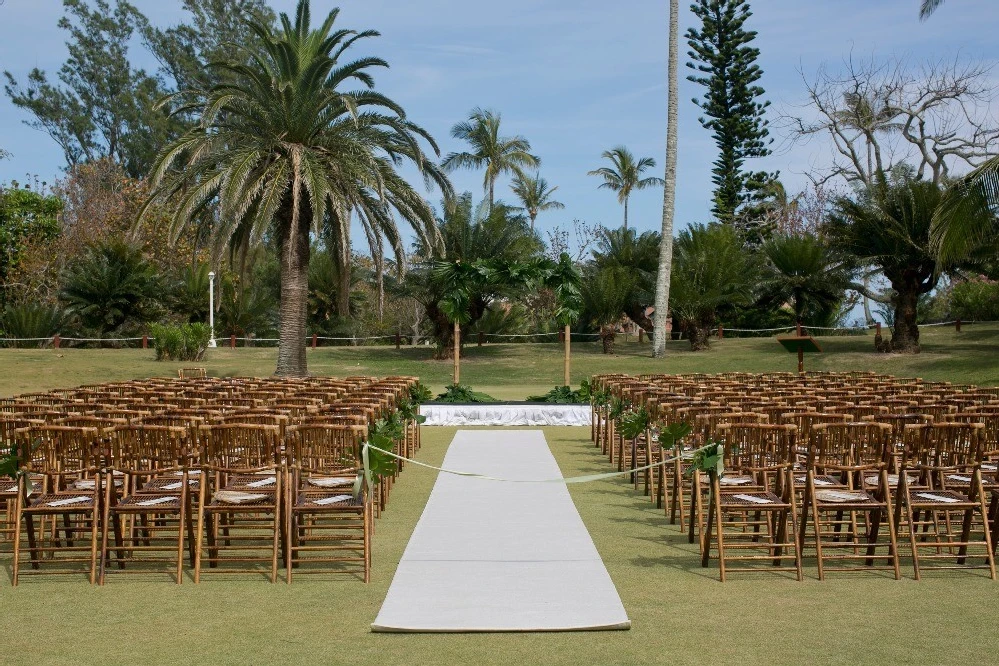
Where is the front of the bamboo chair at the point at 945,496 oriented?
away from the camera

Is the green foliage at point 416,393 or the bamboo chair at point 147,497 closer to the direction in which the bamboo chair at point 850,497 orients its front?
the green foliage

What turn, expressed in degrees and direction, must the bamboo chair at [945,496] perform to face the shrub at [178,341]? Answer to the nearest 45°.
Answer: approximately 45° to its left

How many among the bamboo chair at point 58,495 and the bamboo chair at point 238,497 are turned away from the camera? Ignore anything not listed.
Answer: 2

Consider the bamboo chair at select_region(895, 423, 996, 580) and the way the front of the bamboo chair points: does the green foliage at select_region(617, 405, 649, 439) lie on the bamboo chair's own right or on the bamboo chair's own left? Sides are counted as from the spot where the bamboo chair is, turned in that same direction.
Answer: on the bamboo chair's own left

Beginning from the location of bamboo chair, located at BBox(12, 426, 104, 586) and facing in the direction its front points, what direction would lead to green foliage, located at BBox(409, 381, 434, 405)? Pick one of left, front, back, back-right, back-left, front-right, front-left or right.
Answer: front-right

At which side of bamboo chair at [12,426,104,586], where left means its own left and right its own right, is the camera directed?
back

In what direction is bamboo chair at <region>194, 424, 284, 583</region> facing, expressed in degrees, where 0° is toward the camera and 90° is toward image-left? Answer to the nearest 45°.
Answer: approximately 180°

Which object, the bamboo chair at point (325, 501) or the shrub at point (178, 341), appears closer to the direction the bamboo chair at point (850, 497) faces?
the shrub

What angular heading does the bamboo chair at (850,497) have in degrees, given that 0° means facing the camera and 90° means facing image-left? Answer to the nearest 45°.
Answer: approximately 180°
